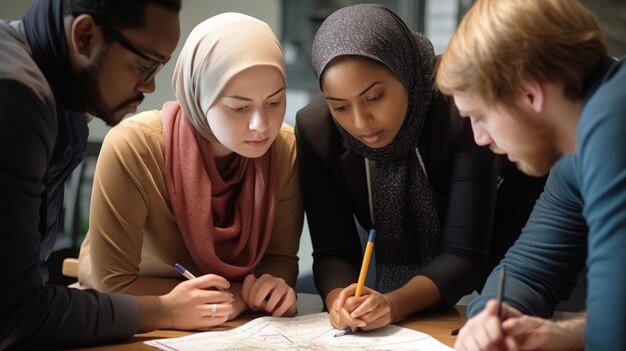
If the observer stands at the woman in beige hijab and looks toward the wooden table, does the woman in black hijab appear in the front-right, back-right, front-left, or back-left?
front-left

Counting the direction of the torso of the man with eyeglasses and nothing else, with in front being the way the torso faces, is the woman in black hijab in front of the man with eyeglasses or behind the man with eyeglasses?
in front

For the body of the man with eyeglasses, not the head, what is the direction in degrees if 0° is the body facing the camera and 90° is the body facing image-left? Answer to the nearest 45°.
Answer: approximately 270°

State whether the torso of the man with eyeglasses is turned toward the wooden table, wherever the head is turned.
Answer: yes

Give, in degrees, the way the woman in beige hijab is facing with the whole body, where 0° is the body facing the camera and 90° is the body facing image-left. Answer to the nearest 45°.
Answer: approximately 315°

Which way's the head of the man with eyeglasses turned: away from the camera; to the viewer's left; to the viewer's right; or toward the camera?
to the viewer's right

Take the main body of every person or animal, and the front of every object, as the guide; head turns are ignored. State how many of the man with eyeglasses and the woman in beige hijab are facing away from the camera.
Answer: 0

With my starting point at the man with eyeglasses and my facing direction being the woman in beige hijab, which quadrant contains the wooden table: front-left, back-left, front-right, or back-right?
front-right
